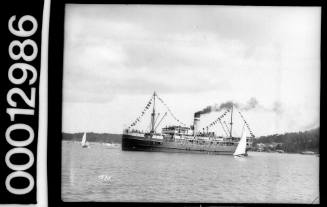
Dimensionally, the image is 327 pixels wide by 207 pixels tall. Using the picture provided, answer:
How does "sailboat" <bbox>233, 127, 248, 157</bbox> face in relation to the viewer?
to the viewer's left

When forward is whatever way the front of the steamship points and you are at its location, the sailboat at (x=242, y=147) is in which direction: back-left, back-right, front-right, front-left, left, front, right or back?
back

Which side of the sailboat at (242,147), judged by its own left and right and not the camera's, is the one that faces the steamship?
front

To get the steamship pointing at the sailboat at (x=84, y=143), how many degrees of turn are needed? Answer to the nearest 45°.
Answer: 0° — it already faces it

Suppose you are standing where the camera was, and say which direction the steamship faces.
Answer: facing to the left of the viewer
